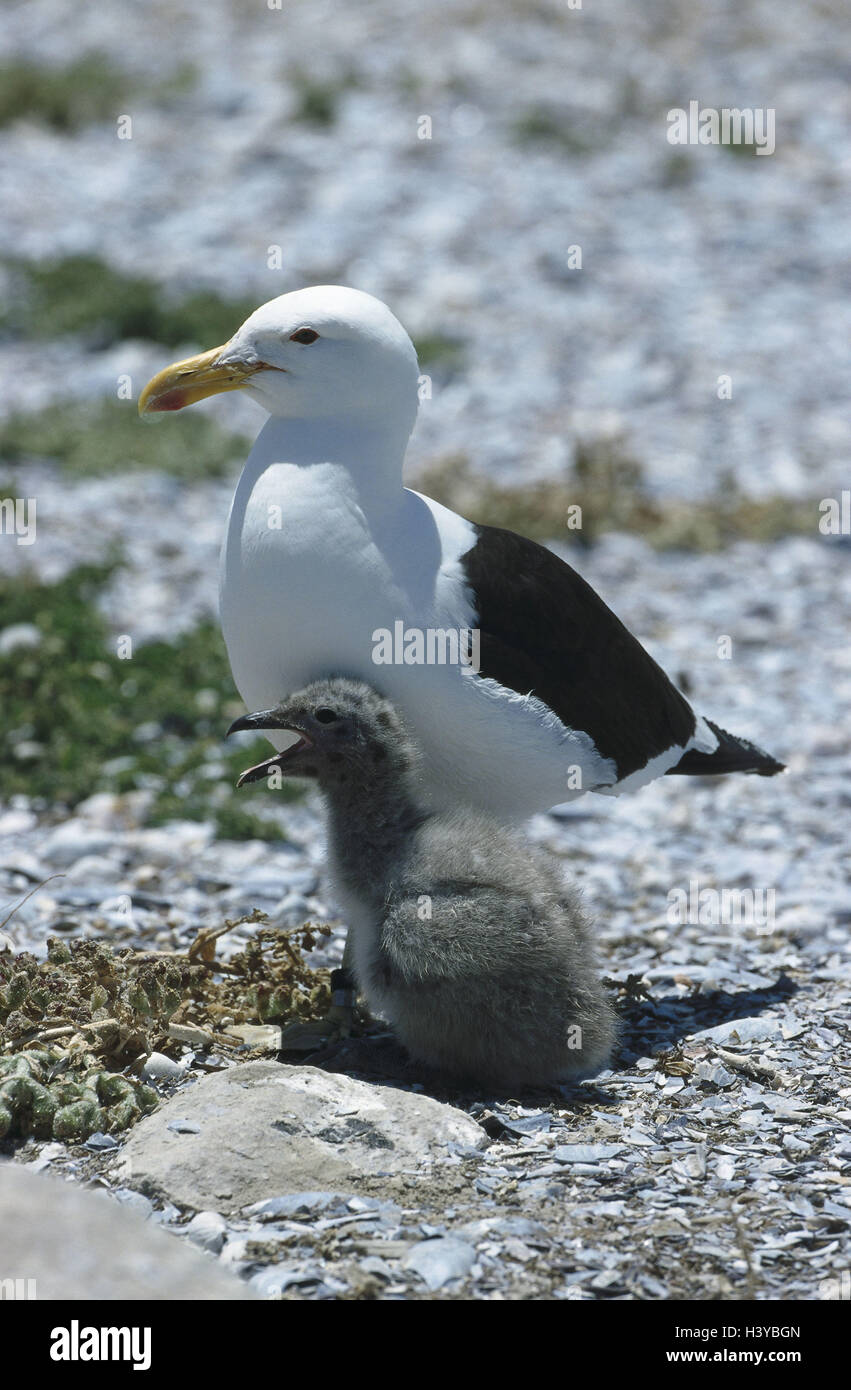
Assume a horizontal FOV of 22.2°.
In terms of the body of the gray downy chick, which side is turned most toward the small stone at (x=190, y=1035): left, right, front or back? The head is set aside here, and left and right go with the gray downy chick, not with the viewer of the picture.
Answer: front

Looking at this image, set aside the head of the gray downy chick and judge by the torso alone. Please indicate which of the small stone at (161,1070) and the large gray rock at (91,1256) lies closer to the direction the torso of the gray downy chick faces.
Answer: the small stone

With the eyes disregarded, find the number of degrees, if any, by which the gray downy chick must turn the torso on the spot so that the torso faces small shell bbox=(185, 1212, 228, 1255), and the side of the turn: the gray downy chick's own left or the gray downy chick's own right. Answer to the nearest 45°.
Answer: approximately 45° to the gray downy chick's own left

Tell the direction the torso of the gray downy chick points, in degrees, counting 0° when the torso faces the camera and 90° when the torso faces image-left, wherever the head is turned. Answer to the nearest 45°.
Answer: approximately 90°

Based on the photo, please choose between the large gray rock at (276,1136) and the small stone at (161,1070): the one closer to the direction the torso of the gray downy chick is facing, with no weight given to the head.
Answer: the small stone

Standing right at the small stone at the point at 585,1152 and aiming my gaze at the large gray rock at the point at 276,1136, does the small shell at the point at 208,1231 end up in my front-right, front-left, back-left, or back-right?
front-left

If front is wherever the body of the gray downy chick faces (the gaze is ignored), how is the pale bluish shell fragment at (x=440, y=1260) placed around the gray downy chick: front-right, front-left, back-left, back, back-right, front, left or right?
left

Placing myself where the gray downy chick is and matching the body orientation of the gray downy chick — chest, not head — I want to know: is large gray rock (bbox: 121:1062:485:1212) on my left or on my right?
on my left

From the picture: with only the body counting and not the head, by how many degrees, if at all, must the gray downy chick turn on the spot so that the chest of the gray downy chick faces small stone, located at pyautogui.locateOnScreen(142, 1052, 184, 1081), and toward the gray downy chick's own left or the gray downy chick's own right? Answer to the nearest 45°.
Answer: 0° — it already faces it
